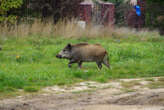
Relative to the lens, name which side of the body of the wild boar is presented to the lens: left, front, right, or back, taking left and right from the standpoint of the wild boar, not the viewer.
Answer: left
